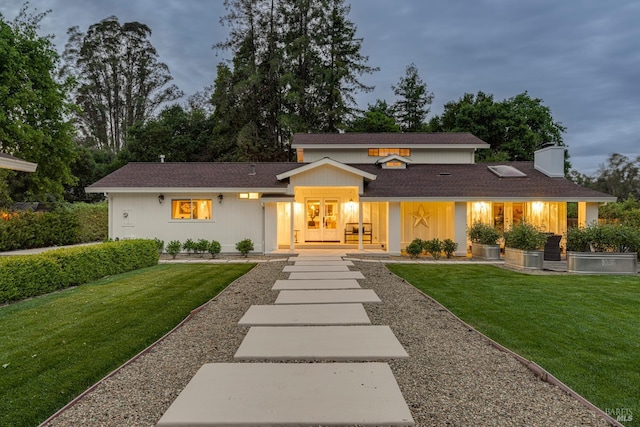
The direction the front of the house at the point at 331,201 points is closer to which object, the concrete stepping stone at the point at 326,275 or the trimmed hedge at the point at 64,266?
the concrete stepping stone

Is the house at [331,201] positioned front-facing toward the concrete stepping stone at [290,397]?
yes

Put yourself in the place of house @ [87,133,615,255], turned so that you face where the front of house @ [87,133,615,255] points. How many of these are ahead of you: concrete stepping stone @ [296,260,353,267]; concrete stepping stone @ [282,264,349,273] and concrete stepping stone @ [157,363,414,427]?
3

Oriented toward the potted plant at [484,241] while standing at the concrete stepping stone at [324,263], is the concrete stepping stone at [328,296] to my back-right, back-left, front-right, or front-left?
back-right

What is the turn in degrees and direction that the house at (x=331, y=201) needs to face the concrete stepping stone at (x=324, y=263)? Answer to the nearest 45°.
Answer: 0° — it already faces it

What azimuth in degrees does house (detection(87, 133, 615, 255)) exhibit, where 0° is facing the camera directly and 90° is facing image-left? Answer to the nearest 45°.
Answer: approximately 0°

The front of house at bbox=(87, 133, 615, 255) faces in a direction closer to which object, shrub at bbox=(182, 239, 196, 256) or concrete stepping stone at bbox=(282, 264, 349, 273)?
the concrete stepping stone

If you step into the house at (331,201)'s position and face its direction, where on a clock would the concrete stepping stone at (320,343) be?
The concrete stepping stone is roughly at 12 o'clock from the house.

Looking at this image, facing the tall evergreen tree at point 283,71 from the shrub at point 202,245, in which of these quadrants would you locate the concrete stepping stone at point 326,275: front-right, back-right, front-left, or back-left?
back-right

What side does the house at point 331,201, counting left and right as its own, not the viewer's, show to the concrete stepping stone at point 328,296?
front

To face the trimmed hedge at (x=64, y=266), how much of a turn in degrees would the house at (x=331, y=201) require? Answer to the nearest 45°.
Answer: approximately 45° to its right

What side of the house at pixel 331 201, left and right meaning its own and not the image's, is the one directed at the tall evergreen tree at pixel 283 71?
back

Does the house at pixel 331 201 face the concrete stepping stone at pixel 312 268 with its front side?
yes

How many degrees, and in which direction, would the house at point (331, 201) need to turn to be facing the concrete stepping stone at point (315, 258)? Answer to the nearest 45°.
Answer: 0° — it already faces it

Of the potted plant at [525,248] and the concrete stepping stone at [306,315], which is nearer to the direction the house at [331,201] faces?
the concrete stepping stone

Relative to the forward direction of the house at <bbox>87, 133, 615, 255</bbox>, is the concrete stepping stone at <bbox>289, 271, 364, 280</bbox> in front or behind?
in front
